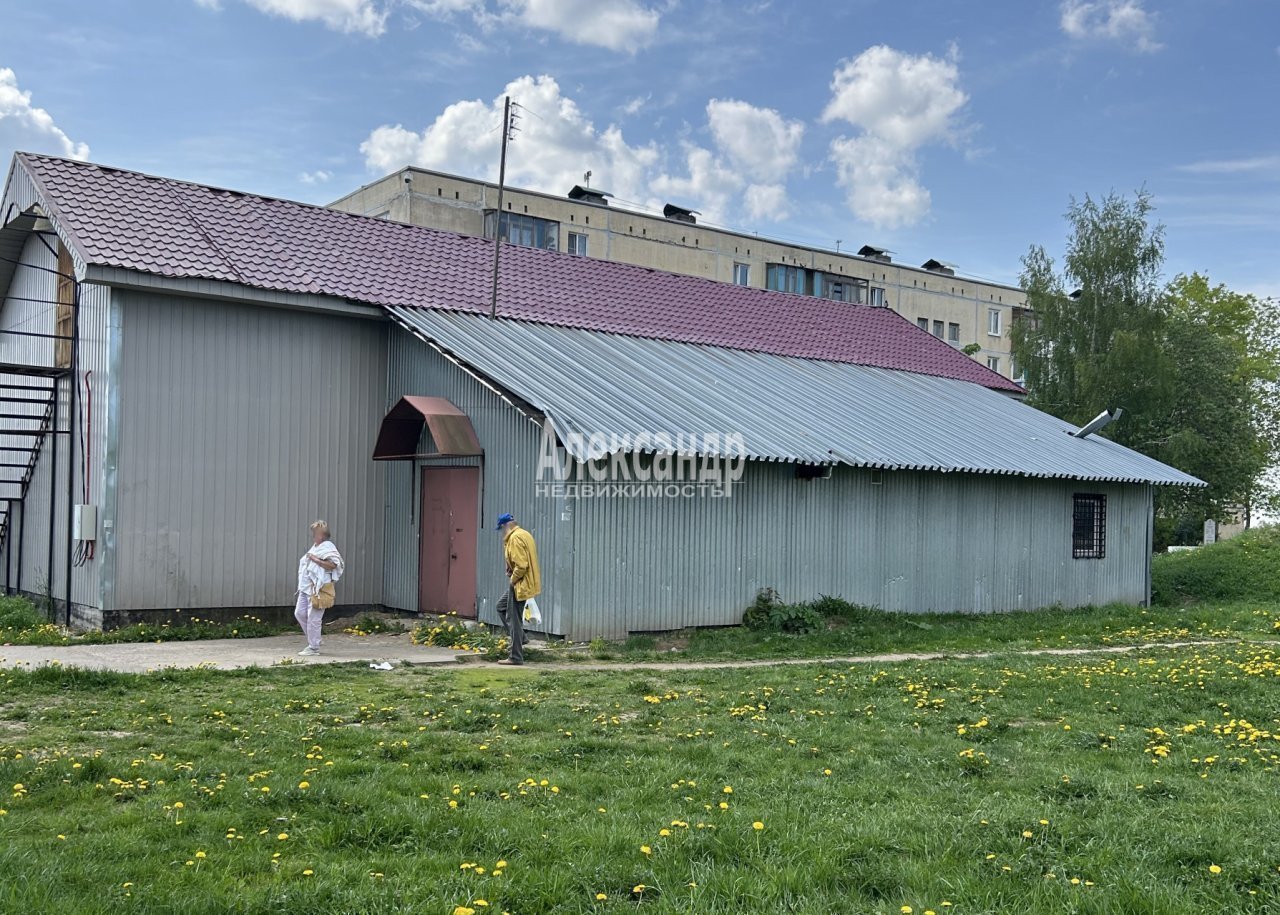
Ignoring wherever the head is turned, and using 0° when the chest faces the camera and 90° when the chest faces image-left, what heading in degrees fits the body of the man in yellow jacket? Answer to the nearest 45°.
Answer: approximately 90°

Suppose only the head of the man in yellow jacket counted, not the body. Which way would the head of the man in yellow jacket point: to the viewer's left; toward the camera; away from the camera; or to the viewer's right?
to the viewer's left

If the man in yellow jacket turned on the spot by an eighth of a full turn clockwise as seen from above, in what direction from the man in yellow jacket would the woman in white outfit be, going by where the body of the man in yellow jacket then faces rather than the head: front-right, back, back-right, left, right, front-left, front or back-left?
front-left
